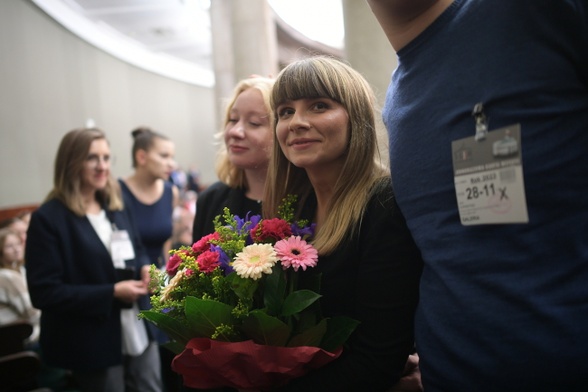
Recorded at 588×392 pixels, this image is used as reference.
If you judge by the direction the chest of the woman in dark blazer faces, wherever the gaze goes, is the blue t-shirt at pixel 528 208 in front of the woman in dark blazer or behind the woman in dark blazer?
in front

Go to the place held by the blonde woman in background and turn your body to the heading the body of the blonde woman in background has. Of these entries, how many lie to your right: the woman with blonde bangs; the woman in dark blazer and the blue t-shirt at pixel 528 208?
1

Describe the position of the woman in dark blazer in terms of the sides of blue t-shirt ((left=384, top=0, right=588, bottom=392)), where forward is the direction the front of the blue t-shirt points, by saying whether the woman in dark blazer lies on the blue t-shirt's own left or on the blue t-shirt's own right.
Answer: on the blue t-shirt's own right

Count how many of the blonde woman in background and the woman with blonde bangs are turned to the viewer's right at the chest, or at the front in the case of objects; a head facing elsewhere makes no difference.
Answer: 0

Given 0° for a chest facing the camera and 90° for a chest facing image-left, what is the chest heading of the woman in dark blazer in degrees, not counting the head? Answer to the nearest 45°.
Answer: approximately 315°

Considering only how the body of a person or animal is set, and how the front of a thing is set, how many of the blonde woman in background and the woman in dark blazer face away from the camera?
0

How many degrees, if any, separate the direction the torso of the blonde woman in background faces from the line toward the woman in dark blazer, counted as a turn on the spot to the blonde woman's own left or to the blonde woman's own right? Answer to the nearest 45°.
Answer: approximately 90° to the blonde woman's own right

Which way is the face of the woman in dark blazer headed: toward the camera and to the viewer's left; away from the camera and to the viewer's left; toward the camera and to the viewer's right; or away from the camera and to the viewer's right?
toward the camera and to the viewer's right

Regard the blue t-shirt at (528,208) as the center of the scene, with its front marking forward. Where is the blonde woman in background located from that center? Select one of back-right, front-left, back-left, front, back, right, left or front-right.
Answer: right
